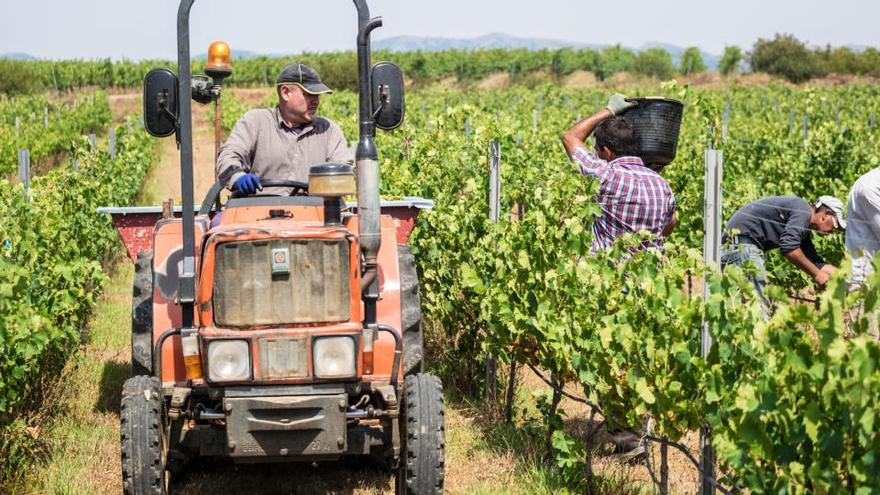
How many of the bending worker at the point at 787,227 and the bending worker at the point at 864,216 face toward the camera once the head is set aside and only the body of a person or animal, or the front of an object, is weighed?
0

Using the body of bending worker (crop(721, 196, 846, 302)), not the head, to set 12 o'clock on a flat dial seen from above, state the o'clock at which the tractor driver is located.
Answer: The tractor driver is roughly at 5 o'clock from the bending worker.

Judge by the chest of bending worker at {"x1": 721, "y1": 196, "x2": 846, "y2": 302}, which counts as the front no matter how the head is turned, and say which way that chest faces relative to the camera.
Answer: to the viewer's right

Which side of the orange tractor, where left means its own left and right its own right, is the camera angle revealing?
front

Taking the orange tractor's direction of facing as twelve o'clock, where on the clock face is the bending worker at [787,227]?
The bending worker is roughly at 8 o'clock from the orange tractor.
